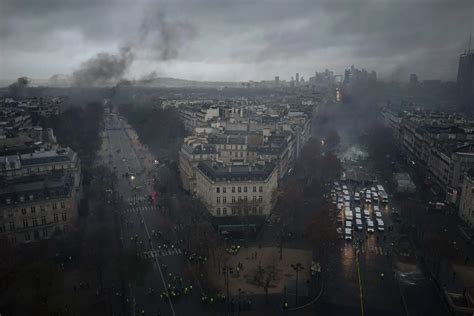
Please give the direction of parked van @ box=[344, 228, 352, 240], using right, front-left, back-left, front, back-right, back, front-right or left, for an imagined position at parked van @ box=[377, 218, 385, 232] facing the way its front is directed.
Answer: front-right

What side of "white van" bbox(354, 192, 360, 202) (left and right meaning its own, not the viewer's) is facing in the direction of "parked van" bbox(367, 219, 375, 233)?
front

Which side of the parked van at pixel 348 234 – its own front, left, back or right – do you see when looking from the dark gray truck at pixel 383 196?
back

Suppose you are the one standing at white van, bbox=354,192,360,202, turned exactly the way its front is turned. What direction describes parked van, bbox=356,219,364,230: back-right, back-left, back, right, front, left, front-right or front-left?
front

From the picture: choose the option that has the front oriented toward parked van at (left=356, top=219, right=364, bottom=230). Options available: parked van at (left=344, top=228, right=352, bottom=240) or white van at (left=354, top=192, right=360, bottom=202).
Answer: the white van

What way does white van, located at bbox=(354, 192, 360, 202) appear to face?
toward the camera

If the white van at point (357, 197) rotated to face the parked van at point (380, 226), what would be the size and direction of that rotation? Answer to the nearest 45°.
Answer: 0° — it already faces it

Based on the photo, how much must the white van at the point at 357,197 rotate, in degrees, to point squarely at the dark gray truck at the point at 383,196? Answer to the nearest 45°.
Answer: approximately 90° to its left

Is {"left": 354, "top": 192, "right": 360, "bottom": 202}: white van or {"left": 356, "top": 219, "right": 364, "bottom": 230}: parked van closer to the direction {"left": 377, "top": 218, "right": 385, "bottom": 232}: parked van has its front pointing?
the parked van

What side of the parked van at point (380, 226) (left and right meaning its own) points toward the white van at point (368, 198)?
back

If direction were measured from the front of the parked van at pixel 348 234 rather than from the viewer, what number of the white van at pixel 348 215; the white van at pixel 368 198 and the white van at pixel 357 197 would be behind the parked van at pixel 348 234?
3

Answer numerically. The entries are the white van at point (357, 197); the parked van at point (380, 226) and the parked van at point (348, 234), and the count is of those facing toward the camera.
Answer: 3
